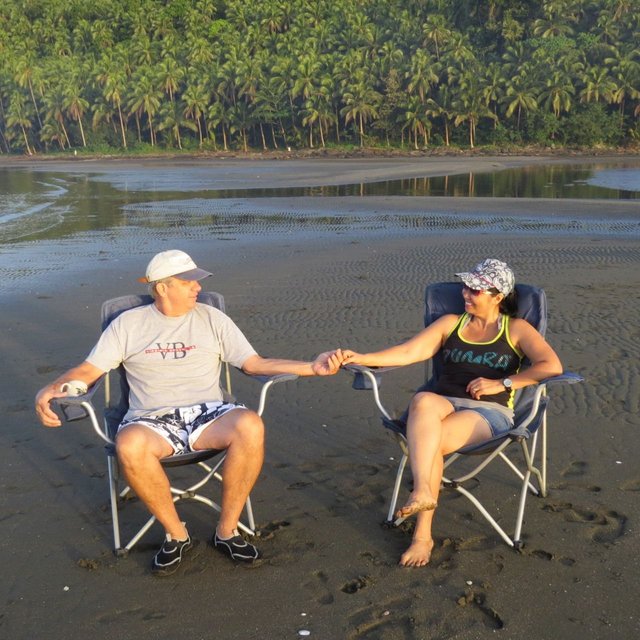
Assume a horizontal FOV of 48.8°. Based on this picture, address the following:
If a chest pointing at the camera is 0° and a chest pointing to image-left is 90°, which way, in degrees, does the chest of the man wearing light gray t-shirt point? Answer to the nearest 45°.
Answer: approximately 0°

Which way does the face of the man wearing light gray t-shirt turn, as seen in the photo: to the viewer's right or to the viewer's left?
to the viewer's right

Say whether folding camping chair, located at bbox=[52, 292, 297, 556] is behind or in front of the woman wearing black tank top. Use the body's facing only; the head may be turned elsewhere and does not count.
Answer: in front

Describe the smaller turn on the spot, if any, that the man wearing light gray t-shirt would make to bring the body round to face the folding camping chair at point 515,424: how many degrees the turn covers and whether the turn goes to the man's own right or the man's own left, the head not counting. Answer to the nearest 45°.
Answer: approximately 90° to the man's own left

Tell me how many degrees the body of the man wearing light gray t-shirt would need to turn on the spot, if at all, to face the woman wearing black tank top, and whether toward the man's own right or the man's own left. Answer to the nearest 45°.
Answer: approximately 90° to the man's own left

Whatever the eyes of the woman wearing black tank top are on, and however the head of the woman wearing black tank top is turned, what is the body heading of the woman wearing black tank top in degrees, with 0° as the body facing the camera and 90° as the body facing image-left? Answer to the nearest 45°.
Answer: approximately 45°

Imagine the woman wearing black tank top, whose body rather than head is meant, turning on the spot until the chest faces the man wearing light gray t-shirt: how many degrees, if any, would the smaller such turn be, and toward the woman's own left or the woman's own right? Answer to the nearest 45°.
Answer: approximately 45° to the woman's own right

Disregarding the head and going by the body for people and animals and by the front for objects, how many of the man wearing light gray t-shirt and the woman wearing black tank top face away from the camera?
0
